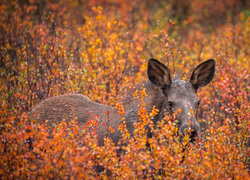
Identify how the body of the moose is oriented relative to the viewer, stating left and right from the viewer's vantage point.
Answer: facing the viewer and to the right of the viewer
